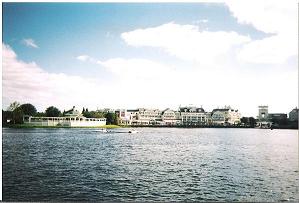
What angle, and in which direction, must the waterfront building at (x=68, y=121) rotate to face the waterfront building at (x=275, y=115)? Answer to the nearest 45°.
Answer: approximately 45° to its left

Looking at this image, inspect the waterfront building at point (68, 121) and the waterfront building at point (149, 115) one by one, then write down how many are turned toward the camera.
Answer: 2

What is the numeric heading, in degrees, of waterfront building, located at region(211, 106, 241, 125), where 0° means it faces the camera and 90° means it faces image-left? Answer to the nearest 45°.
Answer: approximately 0°

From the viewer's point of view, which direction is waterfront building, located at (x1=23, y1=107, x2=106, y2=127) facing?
toward the camera

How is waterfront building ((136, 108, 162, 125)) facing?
toward the camera

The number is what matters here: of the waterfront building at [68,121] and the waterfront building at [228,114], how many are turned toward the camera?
2

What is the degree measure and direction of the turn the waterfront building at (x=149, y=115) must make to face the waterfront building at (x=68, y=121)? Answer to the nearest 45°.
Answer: approximately 135° to its right

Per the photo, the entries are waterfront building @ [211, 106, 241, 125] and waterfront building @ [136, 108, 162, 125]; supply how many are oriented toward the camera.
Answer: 2

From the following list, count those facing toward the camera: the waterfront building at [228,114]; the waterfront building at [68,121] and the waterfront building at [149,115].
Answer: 3
